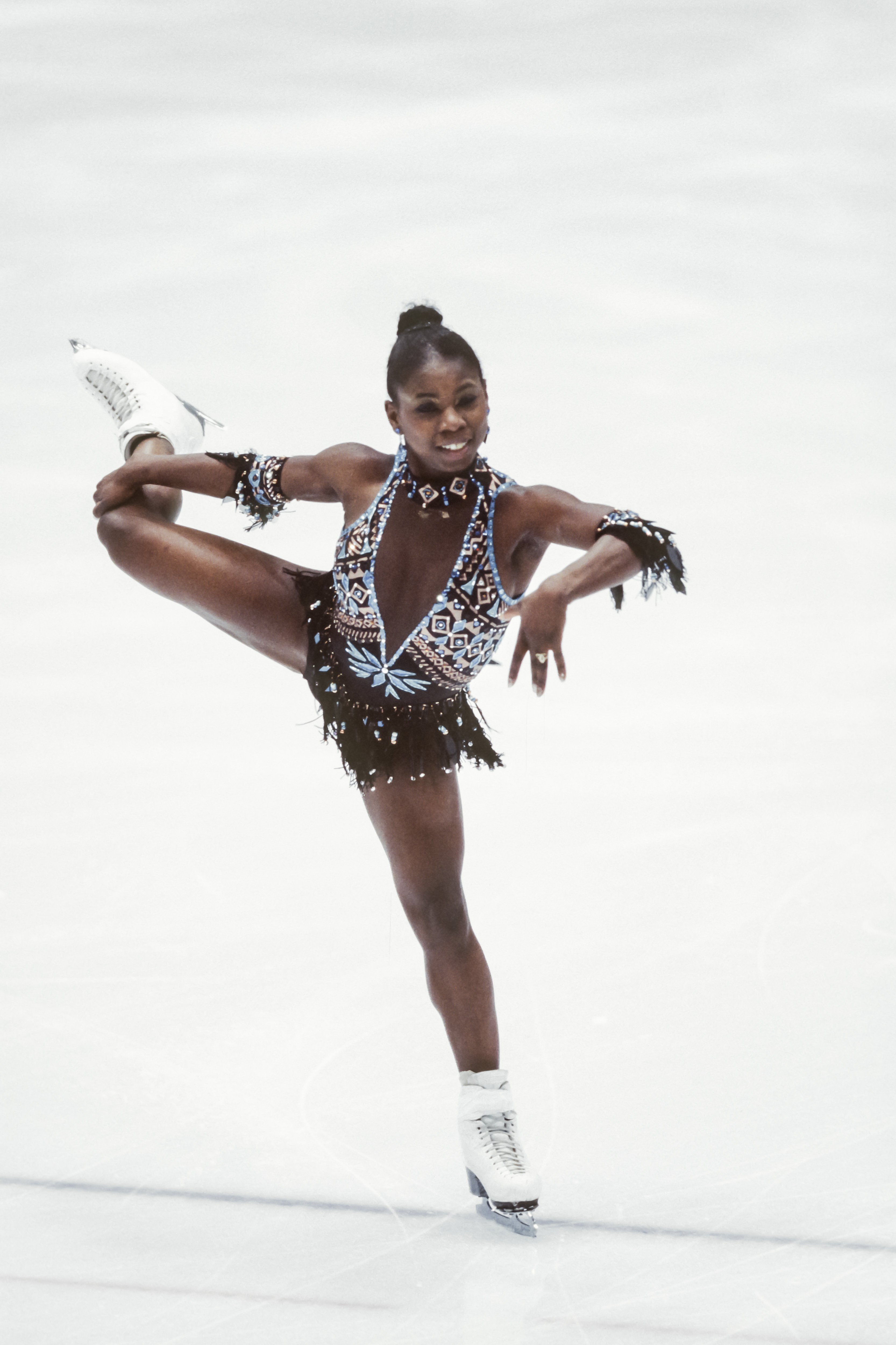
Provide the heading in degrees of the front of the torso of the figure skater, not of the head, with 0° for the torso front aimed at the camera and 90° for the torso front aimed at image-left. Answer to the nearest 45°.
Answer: approximately 0°
